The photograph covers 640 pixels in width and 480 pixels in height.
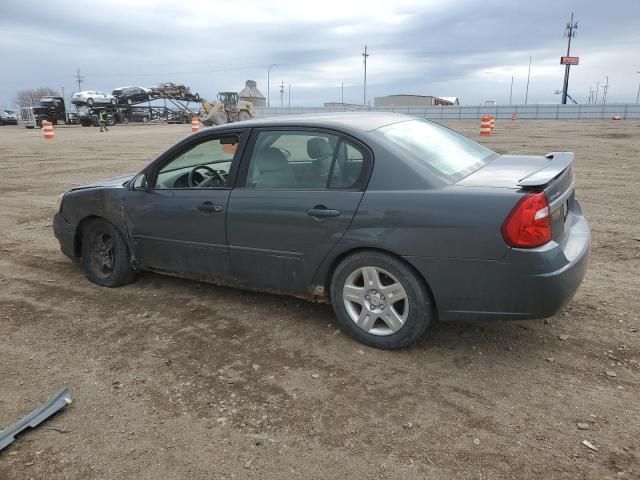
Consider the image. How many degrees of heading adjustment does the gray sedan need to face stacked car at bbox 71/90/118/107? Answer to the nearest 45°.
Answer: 0° — it already faces it

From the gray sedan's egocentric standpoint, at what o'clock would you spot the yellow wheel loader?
The yellow wheel loader is roughly at 1 o'clock from the gray sedan.

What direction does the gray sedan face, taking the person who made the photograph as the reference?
facing away from the viewer and to the left of the viewer

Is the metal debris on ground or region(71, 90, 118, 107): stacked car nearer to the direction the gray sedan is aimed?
the stacked car

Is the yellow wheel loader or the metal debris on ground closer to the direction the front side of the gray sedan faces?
the yellow wheel loader

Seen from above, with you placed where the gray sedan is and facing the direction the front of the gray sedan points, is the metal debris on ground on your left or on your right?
on your left
